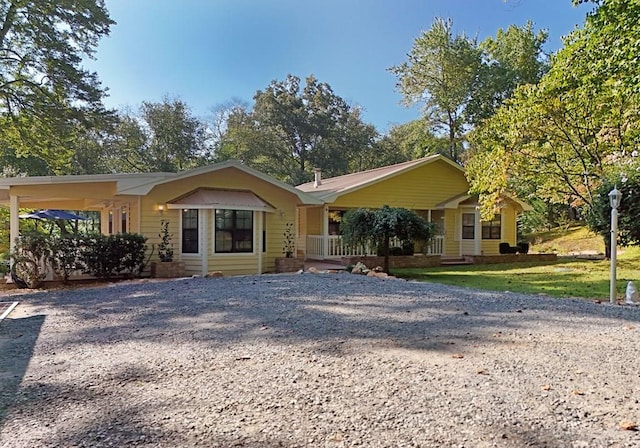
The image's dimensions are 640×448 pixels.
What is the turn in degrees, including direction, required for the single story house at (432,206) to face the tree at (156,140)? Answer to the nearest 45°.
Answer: approximately 135° to its right

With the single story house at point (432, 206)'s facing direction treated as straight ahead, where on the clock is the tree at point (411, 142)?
The tree is roughly at 6 o'clock from the single story house.

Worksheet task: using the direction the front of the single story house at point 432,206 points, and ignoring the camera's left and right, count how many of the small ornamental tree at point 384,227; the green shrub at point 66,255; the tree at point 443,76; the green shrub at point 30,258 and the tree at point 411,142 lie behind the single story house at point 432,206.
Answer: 2

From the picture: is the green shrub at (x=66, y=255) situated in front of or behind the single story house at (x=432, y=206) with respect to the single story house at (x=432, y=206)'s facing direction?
in front

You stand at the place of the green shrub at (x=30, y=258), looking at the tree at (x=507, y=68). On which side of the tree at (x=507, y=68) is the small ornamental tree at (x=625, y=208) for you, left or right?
right

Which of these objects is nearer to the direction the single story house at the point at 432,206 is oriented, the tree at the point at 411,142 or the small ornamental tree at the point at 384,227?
the small ornamental tree

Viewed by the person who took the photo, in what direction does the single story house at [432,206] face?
facing the viewer

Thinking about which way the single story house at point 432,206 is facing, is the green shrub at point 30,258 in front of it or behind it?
in front

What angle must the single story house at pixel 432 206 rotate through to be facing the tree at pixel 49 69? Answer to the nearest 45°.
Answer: approximately 45° to its right

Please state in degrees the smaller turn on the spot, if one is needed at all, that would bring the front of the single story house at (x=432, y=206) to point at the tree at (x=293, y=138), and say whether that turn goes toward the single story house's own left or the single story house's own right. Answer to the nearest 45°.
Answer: approximately 135° to the single story house's own right

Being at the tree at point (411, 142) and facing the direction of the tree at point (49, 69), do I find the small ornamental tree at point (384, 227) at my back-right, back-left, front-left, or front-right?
front-left

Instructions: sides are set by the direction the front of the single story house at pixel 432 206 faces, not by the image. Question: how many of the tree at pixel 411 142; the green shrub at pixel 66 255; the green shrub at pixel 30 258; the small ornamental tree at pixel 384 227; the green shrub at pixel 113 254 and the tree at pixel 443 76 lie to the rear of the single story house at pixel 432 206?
2
